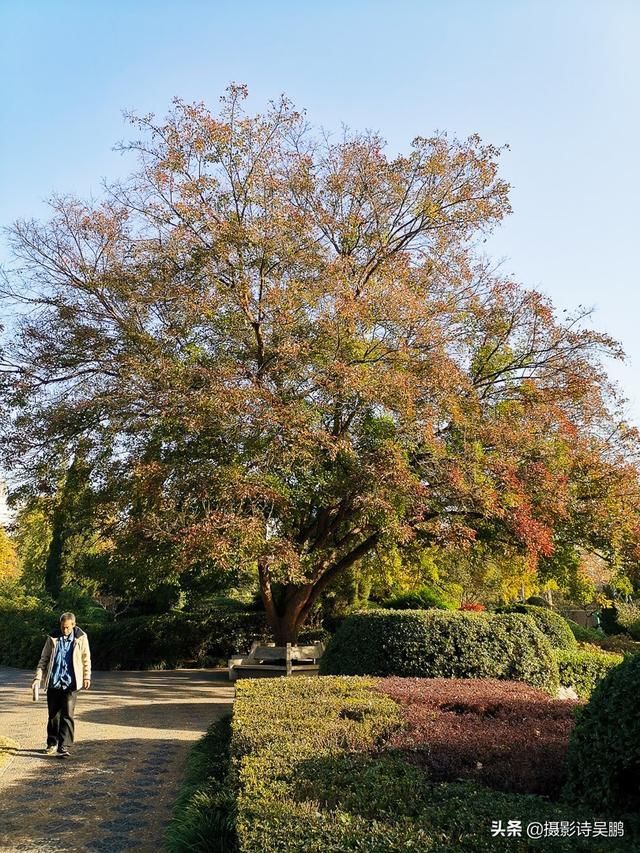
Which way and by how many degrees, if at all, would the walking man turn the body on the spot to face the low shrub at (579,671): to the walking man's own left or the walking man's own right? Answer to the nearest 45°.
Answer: approximately 90° to the walking man's own left

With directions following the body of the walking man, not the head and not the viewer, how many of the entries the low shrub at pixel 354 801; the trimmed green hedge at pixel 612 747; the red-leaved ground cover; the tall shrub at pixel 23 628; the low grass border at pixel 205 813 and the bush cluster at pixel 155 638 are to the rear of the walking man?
2

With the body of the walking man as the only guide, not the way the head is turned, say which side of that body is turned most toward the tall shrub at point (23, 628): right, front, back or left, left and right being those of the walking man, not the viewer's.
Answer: back

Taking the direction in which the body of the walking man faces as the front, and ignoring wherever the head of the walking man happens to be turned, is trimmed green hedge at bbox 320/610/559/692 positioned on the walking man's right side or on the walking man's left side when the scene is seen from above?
on the walking man's left side

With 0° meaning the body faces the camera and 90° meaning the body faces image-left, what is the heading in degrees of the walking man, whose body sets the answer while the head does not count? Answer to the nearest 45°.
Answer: approximately 0°

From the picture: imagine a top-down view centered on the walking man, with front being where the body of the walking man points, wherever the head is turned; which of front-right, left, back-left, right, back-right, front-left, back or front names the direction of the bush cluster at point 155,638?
back

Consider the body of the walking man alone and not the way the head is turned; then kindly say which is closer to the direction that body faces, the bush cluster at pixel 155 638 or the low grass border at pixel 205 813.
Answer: the low grass border

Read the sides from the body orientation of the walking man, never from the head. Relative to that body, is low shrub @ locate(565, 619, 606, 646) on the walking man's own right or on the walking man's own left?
on the walking man's own left

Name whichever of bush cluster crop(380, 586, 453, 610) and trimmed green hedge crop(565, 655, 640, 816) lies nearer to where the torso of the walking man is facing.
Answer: the trimmed green hedge

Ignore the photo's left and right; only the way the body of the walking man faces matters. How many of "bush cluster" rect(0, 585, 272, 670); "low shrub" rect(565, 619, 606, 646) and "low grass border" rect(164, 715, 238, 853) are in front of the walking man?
1

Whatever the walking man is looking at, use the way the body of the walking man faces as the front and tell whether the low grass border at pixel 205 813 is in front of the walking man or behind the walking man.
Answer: in front
